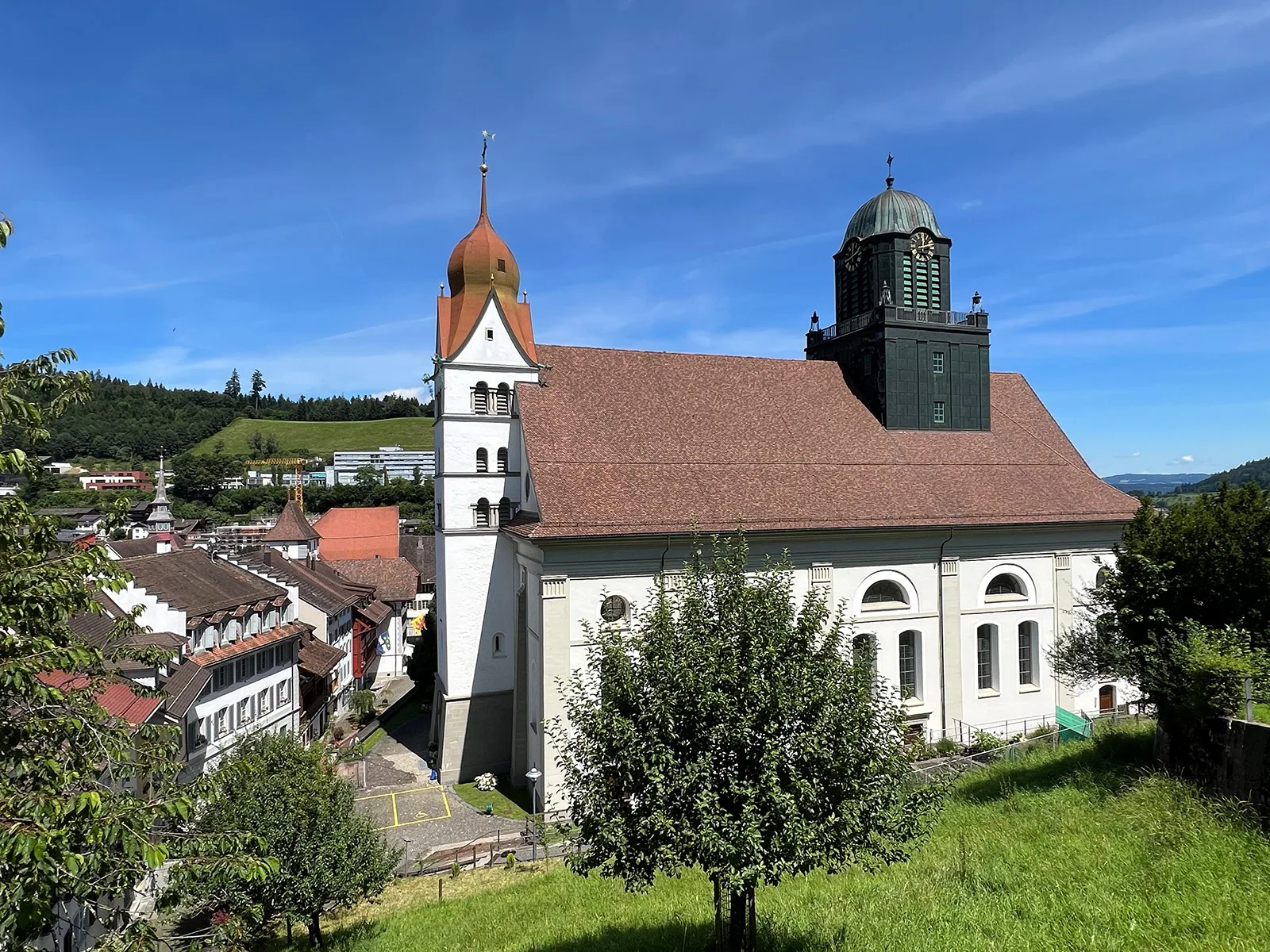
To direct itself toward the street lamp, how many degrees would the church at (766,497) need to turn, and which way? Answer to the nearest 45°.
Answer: approximately 45° to its left

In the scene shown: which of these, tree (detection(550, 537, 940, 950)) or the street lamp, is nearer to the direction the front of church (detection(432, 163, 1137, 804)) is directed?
the street lamp

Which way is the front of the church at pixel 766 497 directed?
to the viewer's left

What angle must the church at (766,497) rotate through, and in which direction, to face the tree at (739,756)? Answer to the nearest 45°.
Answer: approximately 90° to its left

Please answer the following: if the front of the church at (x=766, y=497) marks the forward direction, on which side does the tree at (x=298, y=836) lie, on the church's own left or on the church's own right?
on the church's own left
